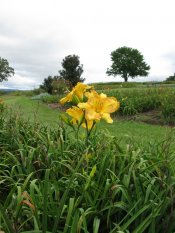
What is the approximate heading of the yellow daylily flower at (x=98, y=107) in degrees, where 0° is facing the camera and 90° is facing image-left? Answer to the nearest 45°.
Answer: approximately 0°

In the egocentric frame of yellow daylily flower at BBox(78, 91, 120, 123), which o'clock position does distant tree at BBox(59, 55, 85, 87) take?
The distant tree is roughly at 6 o'clock from the yellow daylily flower.
